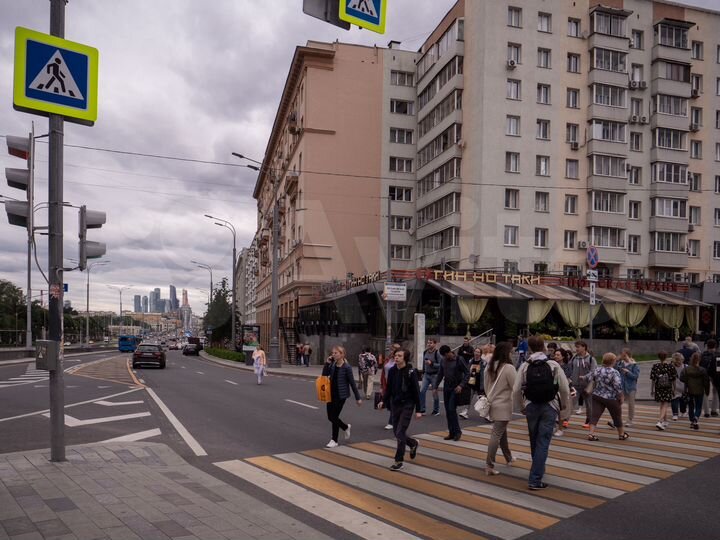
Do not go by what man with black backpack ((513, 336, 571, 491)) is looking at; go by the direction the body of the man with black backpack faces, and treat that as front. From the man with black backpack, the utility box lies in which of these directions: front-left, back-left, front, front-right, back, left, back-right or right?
left

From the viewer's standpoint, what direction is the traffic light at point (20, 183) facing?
to the viewer's left

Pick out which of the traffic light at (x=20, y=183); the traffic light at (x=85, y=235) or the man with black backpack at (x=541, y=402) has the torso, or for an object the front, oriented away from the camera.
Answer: the man with black backpack

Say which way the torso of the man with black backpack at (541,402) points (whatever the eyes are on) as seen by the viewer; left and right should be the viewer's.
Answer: facing away from the viewer
